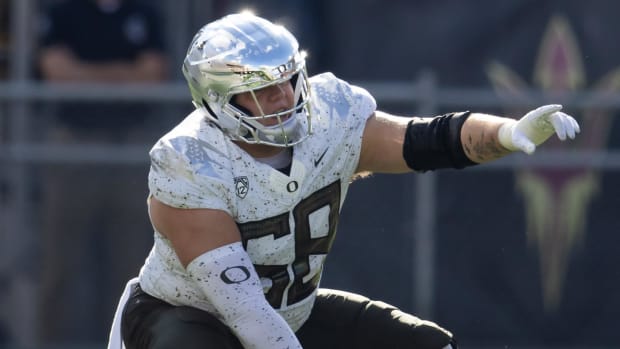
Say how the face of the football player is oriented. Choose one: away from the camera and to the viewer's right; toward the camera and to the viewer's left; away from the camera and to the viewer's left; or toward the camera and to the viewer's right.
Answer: toward the camera and to the viewer's right

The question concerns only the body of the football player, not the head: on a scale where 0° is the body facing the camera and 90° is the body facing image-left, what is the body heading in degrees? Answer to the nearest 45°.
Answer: approximately 315°
